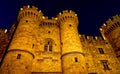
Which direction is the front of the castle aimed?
toward the camera
